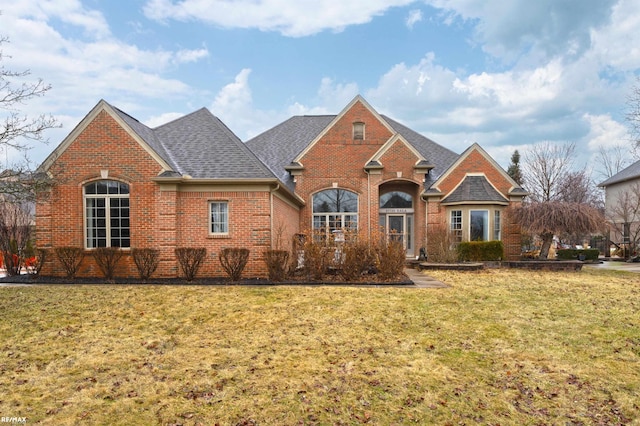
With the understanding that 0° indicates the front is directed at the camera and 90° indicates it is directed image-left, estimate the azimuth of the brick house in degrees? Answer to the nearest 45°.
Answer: approximately 0°

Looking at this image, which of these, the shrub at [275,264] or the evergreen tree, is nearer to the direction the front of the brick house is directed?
the shrub
